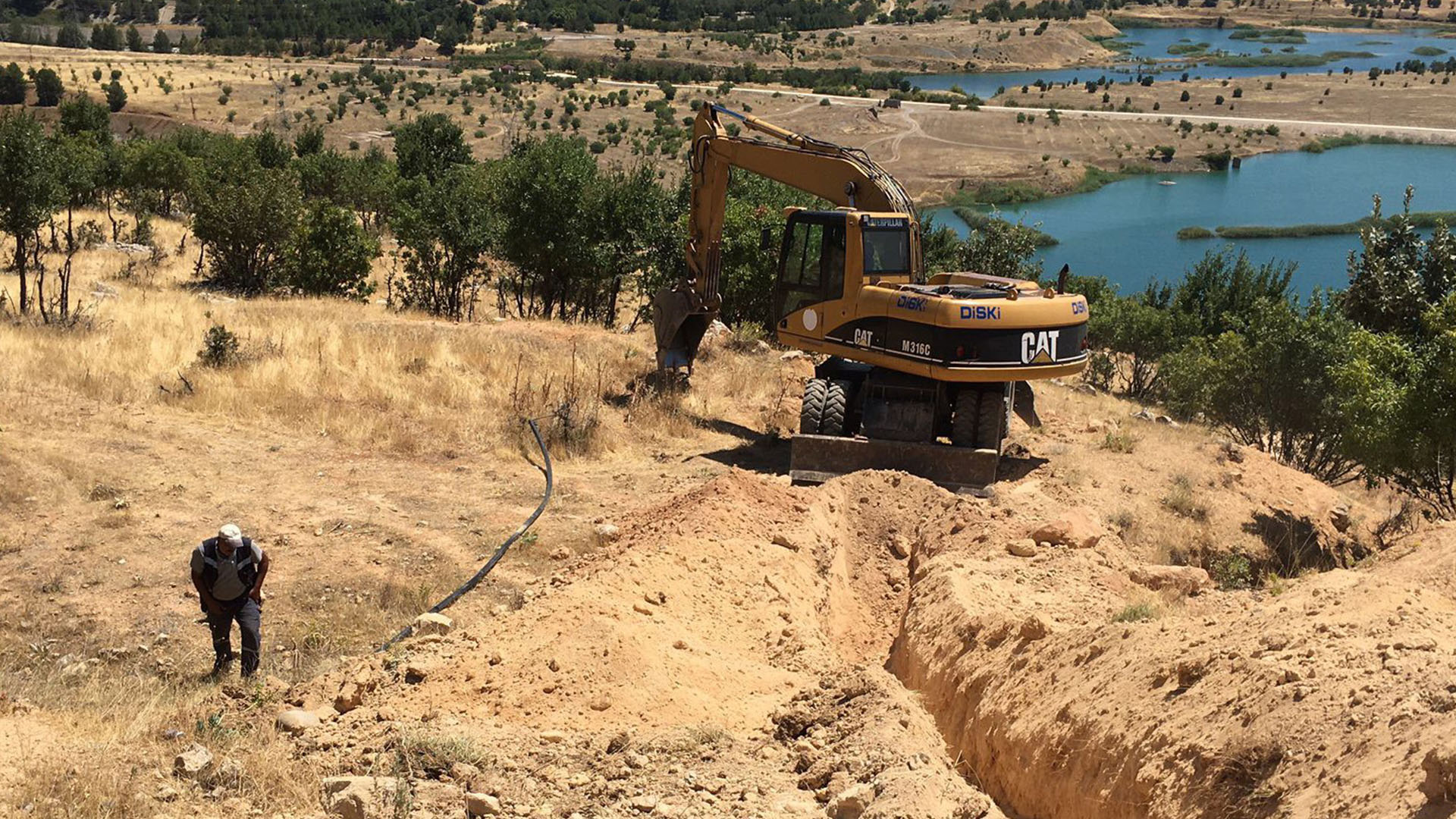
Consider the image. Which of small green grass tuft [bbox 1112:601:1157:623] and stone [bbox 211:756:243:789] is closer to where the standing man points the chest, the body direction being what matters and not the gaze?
the stone

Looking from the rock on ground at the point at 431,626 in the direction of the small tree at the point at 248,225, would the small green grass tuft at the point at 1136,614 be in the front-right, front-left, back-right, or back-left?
back-right

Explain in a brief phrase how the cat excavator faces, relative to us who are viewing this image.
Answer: facing away from the viewer and to the left of the viewer

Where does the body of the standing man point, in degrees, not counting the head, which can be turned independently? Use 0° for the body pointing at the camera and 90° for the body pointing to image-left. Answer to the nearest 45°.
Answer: approximately 0°

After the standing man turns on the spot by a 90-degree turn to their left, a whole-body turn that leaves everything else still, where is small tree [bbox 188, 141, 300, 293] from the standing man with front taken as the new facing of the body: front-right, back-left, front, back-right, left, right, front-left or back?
left

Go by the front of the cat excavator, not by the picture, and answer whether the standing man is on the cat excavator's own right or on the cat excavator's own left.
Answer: on the cat excavator's own left

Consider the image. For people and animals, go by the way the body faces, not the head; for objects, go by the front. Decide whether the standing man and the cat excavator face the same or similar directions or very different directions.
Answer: very different directions

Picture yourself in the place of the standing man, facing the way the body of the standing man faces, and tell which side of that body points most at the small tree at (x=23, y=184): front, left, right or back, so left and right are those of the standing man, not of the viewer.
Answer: back

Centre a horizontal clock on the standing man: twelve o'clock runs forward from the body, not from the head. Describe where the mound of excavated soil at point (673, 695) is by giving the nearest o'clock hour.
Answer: The mound of excavated soil is roughly at 10 o'clock from the standing man.

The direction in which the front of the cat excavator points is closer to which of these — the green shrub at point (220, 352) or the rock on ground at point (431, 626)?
the green shrub

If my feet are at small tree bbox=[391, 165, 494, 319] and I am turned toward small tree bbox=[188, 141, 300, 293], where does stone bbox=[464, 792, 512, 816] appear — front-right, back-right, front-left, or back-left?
back-left

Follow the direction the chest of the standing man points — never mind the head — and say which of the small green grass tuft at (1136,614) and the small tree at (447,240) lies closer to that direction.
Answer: the small green grass tuft
